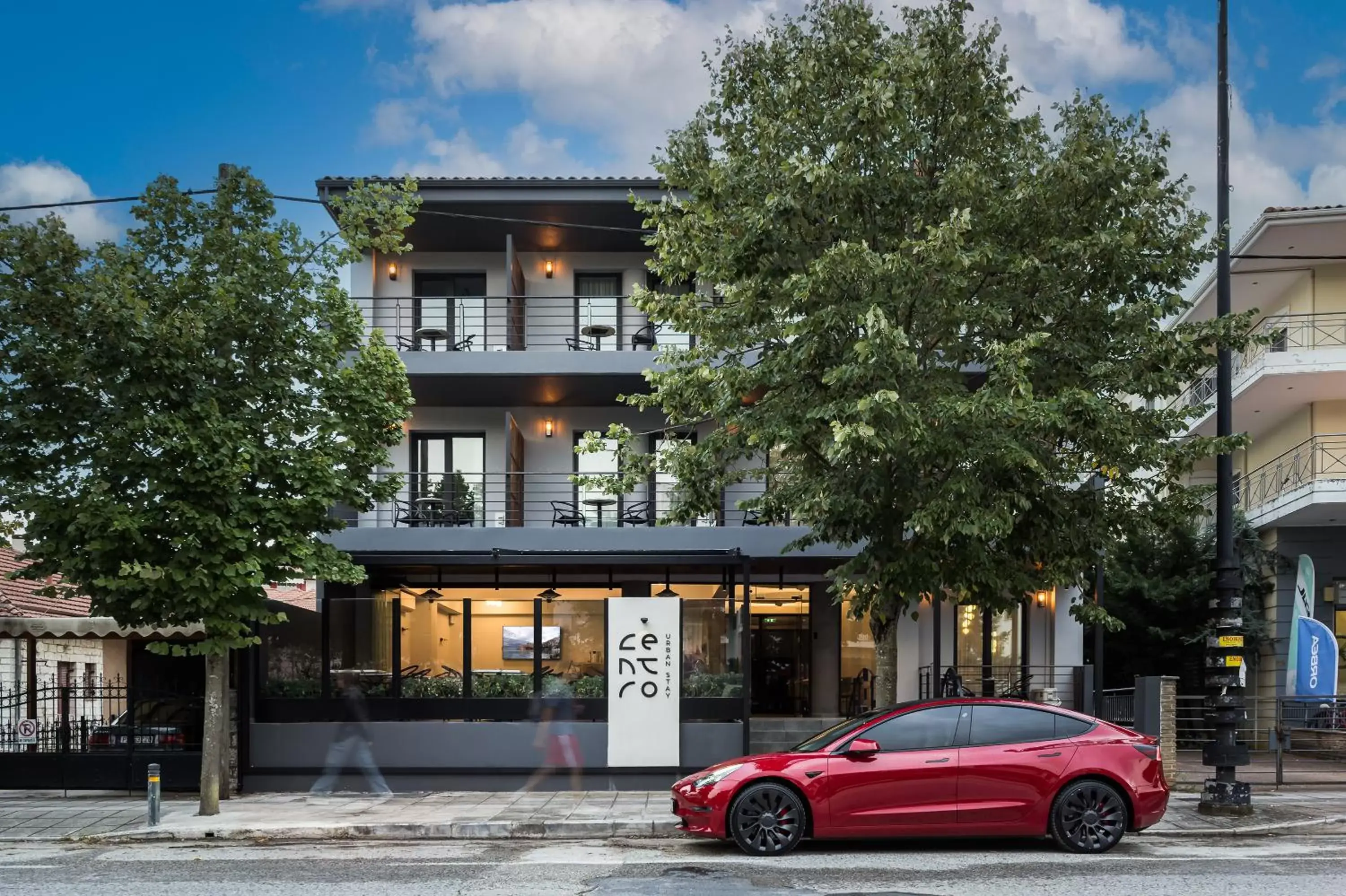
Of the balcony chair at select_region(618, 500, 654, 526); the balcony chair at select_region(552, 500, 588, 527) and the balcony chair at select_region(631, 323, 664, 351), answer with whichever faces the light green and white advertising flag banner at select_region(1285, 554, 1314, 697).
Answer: the balcony chair at select_region(552, 500, 588, 527)

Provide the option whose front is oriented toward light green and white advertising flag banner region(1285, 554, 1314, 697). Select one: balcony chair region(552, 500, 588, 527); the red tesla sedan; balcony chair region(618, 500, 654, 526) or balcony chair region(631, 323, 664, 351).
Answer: balcony chair region(552, 500, 588, 527)

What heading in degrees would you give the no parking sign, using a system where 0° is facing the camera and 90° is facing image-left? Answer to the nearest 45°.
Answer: approximately 0°

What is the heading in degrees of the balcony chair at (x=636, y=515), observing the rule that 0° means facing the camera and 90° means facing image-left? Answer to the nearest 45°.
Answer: approximately 90°

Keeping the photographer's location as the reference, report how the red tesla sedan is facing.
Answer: facing to the left of the viewer

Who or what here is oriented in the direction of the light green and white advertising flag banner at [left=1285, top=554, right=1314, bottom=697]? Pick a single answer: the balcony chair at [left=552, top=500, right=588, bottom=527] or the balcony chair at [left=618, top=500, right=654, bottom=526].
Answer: the balcony chair at [left=552, top=500, right=588, bottom=527]

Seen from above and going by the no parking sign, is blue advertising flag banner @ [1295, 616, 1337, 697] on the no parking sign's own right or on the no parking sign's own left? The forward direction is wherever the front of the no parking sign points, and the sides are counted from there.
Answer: on the no parking sign's own left

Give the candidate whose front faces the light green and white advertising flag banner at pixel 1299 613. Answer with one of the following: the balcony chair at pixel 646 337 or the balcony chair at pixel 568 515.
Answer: the balcony chair at pixel 568 515

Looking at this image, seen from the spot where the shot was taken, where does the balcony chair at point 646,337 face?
facing to the left of the viewer
